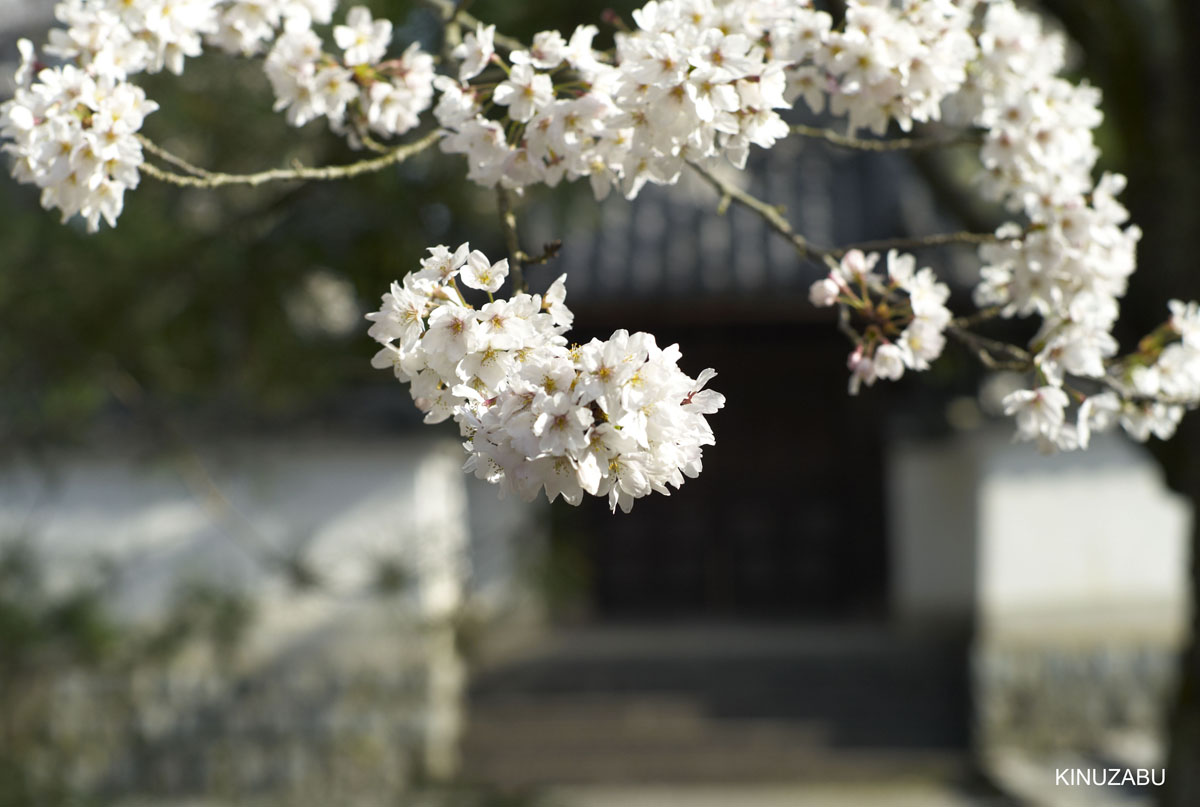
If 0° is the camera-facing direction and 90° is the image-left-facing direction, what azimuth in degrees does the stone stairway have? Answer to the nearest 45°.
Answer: approximately 0°

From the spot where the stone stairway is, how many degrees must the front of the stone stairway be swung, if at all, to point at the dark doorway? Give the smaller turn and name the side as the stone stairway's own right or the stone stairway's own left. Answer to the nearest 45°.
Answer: approximately 180°
